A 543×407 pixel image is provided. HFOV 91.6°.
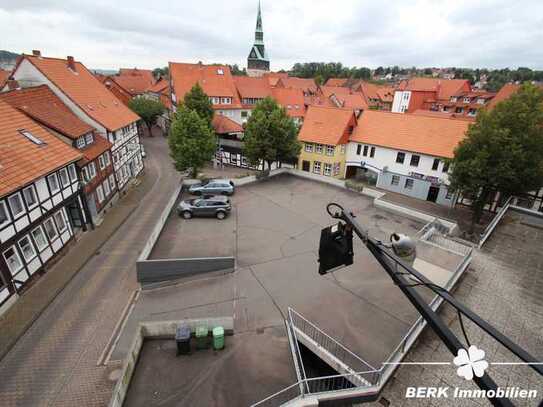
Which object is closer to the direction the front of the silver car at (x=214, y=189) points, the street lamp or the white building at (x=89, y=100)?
the white building

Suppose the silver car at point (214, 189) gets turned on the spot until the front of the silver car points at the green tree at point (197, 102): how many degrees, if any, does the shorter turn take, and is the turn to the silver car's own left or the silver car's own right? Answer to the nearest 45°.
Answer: approximately 90° to the silver car's own right

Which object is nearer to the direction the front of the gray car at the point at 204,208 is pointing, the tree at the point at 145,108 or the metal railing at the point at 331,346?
the tree

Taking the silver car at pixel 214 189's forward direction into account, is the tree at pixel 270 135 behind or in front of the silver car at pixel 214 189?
behind

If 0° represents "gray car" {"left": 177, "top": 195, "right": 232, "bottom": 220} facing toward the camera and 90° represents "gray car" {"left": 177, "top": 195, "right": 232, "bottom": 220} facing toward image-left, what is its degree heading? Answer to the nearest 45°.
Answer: approximately 90°

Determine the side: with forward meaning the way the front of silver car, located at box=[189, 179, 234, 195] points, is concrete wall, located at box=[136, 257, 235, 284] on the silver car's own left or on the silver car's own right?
on the silver car's own left

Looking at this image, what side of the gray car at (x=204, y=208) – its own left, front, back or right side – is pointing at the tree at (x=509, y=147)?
back

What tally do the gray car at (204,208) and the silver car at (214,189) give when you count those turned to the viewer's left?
2

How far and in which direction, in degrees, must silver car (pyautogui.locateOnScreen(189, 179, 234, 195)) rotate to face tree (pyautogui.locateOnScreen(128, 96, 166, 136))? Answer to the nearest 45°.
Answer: approximately 90° to its right

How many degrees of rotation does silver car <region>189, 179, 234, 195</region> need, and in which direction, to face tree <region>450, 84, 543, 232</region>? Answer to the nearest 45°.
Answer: approximately 135° to its left

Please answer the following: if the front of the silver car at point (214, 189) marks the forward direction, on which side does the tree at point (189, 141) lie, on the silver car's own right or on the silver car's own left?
on the silver car's own right

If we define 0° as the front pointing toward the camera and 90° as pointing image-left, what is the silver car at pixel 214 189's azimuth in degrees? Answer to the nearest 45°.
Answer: approximately 90°

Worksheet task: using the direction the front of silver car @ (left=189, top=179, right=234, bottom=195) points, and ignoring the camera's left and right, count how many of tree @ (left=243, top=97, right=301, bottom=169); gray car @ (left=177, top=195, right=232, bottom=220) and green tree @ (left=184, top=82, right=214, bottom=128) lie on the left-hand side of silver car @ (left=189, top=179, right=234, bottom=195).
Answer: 1

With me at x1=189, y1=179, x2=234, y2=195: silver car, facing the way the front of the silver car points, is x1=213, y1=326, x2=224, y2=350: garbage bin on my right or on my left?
on my left

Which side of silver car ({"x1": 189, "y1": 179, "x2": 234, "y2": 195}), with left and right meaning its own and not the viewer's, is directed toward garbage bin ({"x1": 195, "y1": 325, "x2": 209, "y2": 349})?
left

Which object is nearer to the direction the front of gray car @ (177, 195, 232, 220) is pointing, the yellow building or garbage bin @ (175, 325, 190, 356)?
the garbage bin
